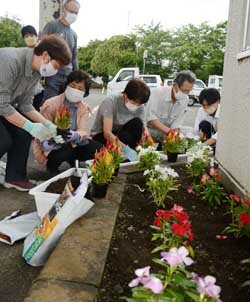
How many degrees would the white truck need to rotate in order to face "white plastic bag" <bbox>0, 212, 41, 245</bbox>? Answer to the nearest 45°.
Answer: approximately 90° to its left

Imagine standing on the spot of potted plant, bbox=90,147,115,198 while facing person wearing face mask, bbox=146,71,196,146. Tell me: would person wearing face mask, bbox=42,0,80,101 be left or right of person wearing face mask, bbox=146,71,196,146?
left

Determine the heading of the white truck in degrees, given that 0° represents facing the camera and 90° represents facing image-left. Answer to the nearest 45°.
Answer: approximately 90°

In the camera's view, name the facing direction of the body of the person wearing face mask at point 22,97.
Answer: to the viewer's right

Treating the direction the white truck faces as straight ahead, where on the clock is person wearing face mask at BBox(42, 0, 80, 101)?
The person wearing face mask is roughly at 9 o'clock from the white truck.

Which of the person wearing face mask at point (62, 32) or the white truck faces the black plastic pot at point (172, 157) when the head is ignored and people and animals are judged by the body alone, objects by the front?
the person wearing face mask

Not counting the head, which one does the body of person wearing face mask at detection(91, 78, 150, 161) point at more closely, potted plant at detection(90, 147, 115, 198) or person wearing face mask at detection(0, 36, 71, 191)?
the potted plant

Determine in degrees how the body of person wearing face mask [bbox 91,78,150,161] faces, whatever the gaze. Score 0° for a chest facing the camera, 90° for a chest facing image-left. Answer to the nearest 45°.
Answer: approximately 315°

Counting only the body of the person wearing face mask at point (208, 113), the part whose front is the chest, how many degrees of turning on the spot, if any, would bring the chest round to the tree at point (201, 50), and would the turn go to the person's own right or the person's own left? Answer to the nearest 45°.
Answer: approximately 180°

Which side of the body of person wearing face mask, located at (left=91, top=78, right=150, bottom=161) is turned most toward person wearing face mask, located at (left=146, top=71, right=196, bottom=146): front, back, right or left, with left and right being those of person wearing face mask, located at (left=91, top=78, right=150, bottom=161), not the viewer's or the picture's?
left

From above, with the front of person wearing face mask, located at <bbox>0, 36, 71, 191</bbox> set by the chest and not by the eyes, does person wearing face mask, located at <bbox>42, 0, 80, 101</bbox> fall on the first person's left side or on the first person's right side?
on the first person's left side

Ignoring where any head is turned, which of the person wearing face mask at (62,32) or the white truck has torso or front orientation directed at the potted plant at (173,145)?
the person wearing face mask
